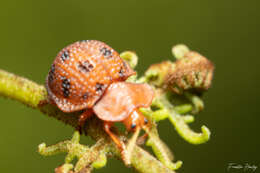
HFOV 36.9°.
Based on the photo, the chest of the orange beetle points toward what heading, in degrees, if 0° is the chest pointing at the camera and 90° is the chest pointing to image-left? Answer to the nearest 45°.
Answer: approximately 315°
